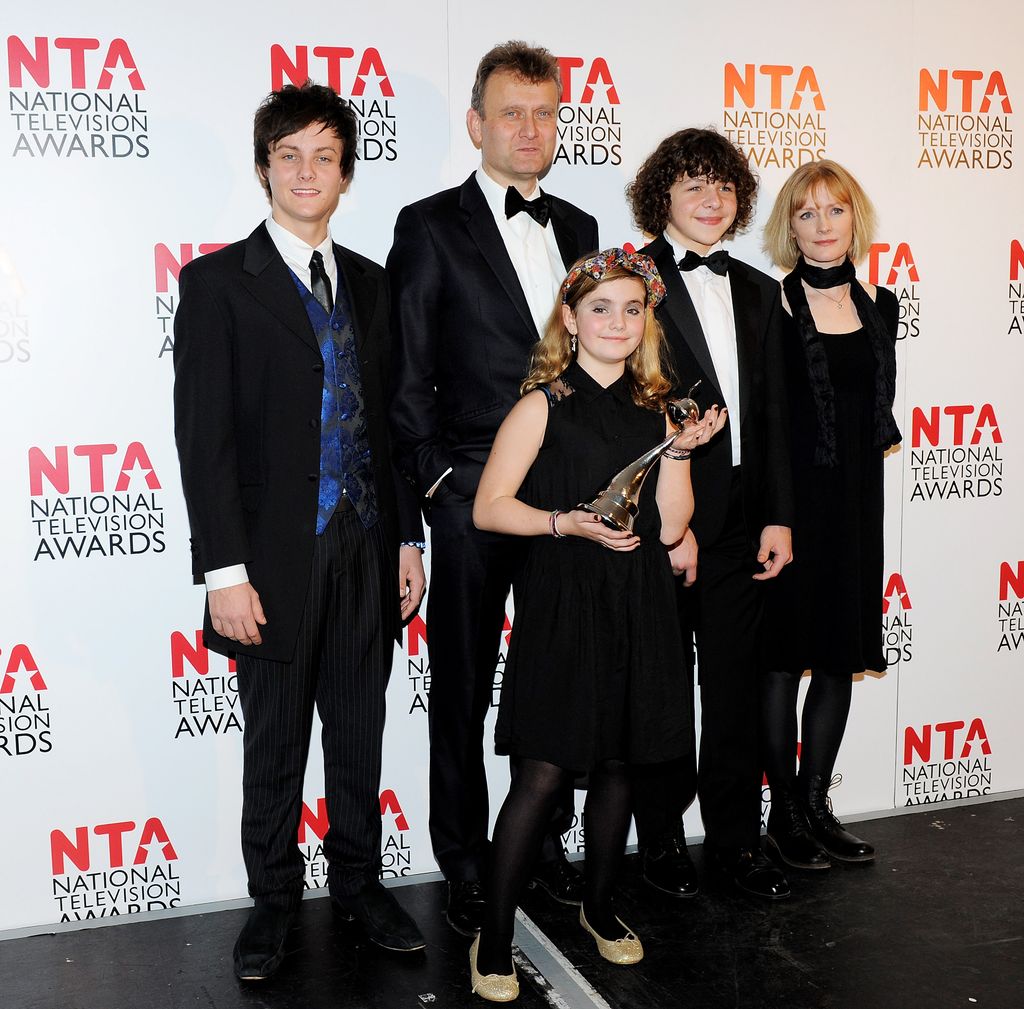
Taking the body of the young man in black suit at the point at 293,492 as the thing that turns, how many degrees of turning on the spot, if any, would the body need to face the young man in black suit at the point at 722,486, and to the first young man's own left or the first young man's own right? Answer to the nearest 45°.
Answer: approximately 45° to the first young man's own left

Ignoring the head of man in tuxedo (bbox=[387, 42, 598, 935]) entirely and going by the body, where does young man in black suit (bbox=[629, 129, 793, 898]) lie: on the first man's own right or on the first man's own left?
on the first man's own left

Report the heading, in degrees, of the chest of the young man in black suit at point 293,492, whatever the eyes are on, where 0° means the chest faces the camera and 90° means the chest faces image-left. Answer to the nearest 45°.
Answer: approximately 315°

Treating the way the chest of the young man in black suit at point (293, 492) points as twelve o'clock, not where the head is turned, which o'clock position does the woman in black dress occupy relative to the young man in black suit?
The woman in black dress is roughly at 10 o'clock from the young man in black suit.

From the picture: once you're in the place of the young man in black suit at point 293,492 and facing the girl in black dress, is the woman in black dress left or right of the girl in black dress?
left

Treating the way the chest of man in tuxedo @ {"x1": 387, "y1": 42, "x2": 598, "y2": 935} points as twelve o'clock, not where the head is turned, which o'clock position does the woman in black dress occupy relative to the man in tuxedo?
The woman in black dress is roughly at 10 o'clock from the man in tuxedo.

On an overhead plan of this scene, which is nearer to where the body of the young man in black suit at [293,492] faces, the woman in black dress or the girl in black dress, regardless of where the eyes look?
the girl in black dress
